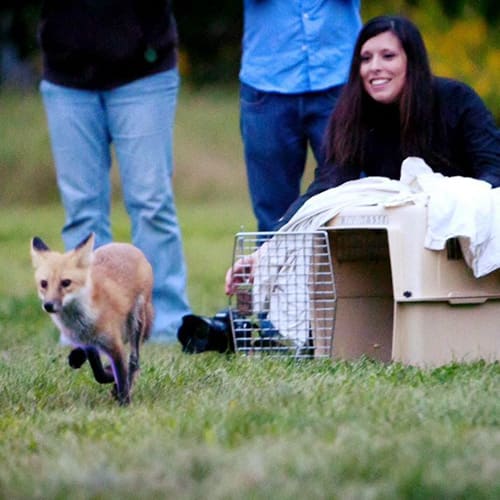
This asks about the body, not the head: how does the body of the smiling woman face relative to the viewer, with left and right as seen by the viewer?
facing the viewer and to the left of the viewer

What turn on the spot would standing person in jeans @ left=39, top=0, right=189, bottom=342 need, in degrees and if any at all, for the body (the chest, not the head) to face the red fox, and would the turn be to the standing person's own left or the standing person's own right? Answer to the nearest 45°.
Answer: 0° — they already face it

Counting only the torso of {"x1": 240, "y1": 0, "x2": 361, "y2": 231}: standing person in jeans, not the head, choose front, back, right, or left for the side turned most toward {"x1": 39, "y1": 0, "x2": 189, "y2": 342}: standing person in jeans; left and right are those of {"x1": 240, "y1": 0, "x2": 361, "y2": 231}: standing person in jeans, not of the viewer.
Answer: right

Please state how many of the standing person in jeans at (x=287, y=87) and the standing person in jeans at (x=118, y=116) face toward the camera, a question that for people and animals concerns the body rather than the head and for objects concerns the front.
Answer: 2

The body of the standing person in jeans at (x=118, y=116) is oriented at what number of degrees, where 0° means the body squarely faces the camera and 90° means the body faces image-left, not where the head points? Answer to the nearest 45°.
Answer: approximately 0°

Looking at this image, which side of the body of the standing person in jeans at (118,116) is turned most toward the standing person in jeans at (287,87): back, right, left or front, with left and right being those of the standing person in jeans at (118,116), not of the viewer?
left

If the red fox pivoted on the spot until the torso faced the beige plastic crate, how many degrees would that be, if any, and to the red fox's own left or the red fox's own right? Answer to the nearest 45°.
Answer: approximately 135° to the red fox's own left

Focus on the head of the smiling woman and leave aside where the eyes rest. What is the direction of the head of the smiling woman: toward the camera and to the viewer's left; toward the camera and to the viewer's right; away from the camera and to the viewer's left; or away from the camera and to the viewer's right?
toward the camera and to the viewer's left
